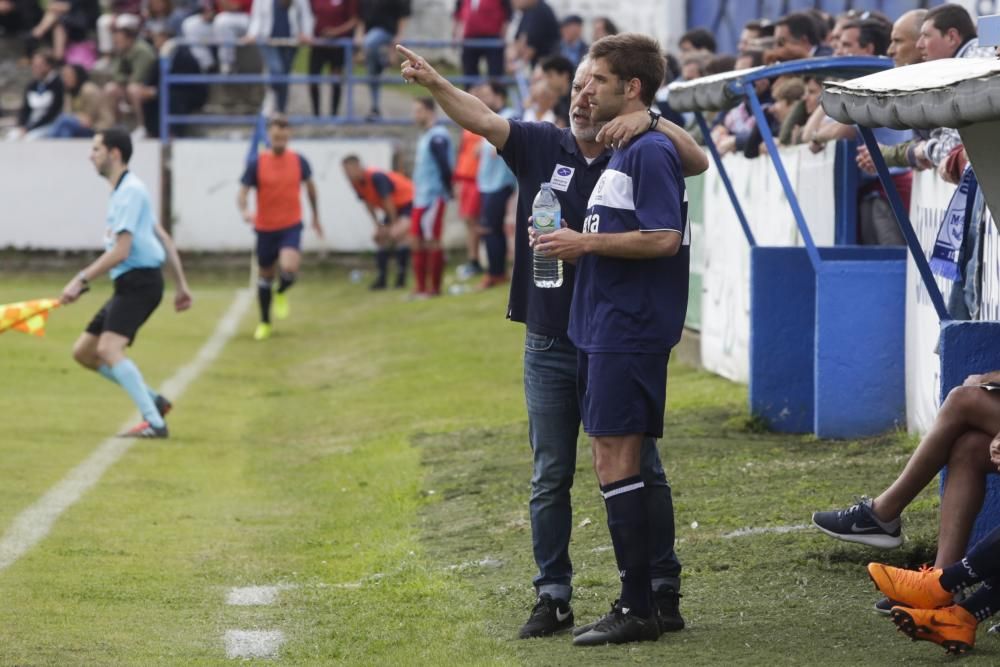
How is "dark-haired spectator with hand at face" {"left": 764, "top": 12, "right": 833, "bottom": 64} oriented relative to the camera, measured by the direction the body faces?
to the viewer's left

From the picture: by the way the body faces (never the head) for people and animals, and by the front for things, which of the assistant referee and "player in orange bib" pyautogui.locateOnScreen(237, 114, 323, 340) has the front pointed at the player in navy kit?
the player in orange bib

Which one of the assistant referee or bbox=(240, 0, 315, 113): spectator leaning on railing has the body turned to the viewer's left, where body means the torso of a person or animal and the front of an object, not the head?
the assistant referee

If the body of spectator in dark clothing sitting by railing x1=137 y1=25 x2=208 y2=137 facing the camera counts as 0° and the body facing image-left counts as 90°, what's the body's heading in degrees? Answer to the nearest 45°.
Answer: approximately 45°

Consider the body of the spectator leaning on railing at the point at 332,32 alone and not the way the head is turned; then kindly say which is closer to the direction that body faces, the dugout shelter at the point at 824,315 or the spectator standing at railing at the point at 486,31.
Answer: the dugout shelter

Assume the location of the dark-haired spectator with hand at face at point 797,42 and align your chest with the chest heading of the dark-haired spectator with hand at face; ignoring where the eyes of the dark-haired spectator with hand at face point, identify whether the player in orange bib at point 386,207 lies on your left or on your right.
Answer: on your right

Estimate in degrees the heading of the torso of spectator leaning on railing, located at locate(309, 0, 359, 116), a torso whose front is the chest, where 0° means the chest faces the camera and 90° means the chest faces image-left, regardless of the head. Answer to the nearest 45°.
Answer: approximately 0°

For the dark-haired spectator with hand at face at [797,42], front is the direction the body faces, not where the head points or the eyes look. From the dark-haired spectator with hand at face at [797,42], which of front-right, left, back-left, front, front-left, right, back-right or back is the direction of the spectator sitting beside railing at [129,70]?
front-right

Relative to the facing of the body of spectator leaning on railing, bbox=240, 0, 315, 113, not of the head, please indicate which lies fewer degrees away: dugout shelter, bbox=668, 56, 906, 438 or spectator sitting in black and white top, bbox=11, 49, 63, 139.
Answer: the dugout shelter

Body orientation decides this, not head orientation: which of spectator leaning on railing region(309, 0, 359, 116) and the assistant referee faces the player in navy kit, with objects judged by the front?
the spectator leaning on railing

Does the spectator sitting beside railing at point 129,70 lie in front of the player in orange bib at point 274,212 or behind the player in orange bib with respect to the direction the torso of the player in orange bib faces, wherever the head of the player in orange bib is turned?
behind

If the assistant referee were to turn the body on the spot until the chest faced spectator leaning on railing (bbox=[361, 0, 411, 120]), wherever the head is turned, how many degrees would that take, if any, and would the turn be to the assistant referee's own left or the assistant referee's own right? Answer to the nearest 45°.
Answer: approximately 90° to the assistant referee's own right
